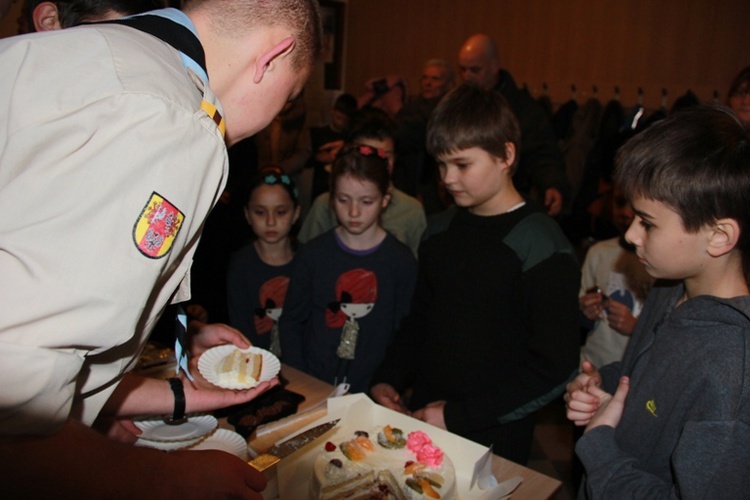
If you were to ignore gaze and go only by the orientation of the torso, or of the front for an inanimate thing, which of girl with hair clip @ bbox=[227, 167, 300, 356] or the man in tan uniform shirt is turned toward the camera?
the girl with hair clip

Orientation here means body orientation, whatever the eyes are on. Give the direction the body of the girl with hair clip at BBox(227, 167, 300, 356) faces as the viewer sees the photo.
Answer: toward the camera

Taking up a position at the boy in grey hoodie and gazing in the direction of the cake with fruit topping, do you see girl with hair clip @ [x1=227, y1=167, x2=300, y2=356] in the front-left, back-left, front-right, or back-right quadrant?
front-right

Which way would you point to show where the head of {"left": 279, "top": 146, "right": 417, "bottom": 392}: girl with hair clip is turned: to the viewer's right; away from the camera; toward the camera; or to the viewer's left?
toward the camera

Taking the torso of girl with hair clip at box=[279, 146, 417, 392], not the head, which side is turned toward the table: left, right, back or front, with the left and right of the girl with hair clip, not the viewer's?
front

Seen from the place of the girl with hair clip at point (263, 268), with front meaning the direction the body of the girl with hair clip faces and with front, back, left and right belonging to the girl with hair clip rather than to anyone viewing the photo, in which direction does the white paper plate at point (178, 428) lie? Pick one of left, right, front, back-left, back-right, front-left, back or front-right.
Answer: front

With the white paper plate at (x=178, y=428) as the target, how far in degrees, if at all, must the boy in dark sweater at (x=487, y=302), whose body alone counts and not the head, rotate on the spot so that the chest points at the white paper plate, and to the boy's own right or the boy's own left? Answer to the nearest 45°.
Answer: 0° — they already face it

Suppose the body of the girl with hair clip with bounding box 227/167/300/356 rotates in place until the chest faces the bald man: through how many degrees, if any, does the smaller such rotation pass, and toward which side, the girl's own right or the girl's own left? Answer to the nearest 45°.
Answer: approximately 135° to the girl's own left

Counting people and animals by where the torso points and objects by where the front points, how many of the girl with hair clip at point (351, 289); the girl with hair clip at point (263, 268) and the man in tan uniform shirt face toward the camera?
2

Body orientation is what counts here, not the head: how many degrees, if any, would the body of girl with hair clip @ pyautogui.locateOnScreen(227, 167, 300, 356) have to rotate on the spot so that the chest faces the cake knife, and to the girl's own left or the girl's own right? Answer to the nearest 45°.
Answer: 0° — they already face it

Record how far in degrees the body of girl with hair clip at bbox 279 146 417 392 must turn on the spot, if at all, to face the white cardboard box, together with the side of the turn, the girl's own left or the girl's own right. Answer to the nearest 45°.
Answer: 0° — they already face it

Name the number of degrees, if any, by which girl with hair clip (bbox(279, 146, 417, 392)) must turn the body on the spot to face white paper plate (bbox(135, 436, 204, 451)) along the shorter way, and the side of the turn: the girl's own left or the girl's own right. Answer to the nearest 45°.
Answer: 0° — they already face it

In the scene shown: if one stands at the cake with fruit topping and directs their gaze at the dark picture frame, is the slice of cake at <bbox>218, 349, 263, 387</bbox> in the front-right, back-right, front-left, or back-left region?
front-left

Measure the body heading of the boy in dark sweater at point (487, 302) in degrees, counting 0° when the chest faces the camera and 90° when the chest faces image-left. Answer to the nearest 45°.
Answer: approximately 45°

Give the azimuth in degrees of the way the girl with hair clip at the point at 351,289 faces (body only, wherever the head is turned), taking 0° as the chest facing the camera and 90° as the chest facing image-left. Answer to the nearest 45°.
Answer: approximately 0°
